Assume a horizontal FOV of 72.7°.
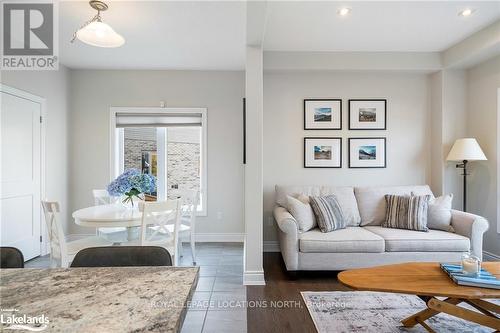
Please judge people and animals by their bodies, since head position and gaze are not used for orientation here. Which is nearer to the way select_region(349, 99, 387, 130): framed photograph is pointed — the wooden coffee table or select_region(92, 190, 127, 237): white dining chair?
the wooden coffee table

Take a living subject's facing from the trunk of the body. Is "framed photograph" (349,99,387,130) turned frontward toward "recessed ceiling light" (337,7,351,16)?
yes

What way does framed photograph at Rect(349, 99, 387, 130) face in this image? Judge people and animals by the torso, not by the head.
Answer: toward the camera

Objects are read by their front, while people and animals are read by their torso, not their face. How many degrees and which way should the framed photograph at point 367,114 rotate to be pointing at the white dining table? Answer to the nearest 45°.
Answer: approximately 45° to its right

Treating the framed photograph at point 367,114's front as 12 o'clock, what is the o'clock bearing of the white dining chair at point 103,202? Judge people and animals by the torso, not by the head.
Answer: The white dining chair is roughly at 2 o'clock from the framed photograph.

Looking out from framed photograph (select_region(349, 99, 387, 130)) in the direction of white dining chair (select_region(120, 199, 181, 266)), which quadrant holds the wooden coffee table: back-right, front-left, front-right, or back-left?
front-left

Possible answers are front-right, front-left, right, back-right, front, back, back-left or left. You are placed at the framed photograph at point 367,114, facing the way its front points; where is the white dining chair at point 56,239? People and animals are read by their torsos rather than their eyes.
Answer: front-right

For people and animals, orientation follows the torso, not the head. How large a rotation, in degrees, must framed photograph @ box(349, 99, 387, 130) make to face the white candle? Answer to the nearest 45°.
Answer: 0° — it already faces it

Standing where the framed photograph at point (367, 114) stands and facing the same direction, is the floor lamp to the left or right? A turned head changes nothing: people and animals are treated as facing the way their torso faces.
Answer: on its left

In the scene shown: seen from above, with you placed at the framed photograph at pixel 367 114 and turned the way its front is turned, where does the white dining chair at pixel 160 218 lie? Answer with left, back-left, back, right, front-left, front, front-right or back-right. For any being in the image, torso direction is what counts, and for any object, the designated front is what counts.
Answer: front-right

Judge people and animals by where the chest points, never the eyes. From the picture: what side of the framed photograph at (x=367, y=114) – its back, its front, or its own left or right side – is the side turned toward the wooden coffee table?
front

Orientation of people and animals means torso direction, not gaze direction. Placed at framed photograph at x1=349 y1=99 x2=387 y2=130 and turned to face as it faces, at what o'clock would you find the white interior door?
The white interior door is roughly at 2 o'clock from the framed photograph.

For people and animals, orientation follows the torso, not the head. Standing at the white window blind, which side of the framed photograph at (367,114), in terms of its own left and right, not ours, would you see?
right

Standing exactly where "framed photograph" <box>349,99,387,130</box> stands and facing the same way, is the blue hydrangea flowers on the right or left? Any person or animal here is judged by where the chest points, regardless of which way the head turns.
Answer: on its right
